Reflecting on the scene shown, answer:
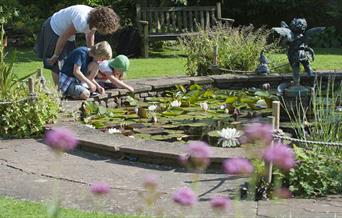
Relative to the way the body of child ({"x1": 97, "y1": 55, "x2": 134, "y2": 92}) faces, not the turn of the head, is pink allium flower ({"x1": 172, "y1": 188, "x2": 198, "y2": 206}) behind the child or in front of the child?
in front

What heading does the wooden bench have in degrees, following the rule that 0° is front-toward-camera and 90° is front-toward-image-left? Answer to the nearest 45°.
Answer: approximately 315°

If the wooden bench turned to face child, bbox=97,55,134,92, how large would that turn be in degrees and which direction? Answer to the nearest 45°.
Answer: approximately 45° to its right

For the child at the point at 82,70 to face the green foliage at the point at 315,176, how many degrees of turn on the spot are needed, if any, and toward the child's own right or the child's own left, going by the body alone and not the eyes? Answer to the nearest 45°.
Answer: approximately 45° to the child's own right

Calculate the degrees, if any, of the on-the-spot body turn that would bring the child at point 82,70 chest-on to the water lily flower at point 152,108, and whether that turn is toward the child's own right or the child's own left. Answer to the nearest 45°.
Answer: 0° — they already face it

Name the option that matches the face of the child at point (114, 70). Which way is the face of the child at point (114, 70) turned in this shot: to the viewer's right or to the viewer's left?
to the viewer's right

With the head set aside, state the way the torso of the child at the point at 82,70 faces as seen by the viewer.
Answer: to the viewer's right

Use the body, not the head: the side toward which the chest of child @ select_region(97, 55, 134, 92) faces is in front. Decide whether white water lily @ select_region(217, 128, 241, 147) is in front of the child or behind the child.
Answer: in front

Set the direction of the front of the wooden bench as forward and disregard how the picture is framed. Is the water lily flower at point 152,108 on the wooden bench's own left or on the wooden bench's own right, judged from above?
on the wooden bench's own right

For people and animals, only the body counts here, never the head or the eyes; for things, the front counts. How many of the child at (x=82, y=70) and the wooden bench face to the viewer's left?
0

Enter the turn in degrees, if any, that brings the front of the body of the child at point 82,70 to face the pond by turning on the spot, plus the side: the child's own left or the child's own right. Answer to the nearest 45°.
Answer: approximately 45° to the child's own right

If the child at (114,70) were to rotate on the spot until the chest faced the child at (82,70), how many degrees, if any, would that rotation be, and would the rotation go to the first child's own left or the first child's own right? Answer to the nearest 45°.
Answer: approximately 90° to the first child's own right
